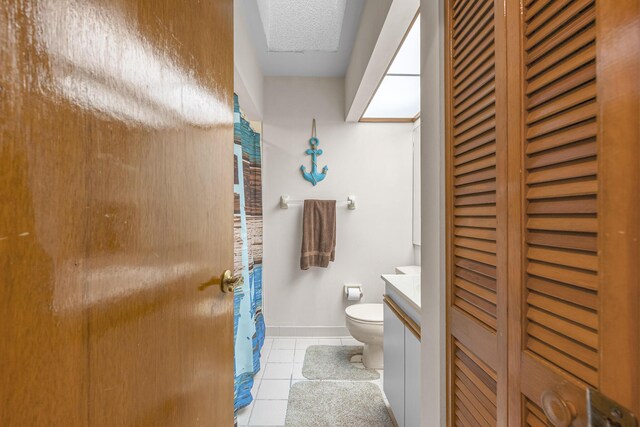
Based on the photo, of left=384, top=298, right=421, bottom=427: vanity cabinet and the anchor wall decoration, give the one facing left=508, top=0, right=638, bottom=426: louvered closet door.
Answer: the anchor wall decoration

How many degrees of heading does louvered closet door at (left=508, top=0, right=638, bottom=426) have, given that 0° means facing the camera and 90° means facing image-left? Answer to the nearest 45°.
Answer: approximately 45°

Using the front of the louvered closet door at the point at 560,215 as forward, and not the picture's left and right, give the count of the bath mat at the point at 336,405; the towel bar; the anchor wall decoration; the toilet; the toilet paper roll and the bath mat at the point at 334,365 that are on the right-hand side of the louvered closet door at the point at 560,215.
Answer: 6

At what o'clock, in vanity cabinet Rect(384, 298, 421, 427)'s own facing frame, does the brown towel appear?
The brown towel is roughly at 2 o'clock from the vanity cabinet.

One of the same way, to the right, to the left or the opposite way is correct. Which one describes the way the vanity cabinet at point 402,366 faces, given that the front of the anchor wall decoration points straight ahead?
to the right

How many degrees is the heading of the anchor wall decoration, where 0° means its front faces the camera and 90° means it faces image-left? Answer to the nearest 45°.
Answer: approximately 0°

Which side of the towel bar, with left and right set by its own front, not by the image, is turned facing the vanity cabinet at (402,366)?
front

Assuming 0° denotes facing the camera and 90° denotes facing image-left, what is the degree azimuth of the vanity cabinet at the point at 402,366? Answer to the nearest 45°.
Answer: approximately 90°

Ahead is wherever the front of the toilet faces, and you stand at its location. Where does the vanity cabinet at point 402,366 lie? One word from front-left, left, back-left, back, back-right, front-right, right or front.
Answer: left

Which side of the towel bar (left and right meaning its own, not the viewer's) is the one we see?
front
